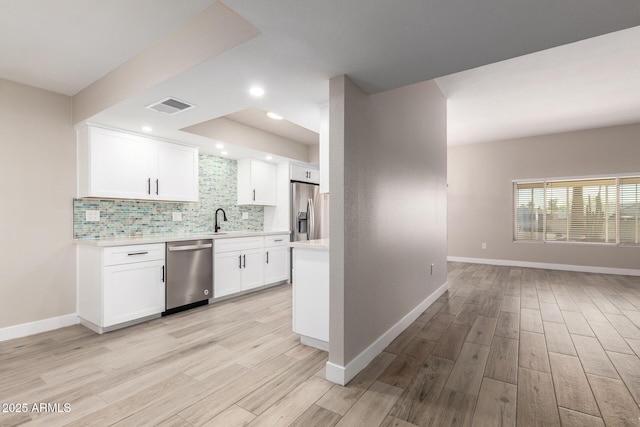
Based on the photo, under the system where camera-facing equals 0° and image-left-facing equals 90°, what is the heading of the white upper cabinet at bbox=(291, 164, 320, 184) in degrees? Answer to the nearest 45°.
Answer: approximately 315°

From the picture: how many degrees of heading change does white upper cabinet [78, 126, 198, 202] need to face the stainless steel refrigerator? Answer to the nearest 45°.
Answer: approximately 45° to its left

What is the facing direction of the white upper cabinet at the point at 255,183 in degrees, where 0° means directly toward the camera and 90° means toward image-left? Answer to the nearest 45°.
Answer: approximately 315°

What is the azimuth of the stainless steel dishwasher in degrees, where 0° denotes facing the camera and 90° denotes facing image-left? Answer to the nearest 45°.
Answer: approximately 315°

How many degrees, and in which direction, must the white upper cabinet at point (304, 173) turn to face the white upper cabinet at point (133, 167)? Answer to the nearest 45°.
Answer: approximately 90° to its right

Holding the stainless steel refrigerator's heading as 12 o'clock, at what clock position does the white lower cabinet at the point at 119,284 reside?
The white lower cabinet is roughly at 3 o'clock from the stainless steel refrigerator.

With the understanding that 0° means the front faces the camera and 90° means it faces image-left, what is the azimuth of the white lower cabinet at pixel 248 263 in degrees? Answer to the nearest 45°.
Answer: approximately 315°

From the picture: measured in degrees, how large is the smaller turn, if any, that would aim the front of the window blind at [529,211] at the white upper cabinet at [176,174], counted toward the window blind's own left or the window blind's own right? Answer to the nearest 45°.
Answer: approximately 45° to the window blind's own right

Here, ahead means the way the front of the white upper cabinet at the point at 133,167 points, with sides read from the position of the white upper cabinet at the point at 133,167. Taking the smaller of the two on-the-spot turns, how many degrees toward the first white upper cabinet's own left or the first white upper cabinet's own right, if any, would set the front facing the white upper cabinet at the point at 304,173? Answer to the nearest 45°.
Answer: approximately 45° to the first white upper cabinet's own left

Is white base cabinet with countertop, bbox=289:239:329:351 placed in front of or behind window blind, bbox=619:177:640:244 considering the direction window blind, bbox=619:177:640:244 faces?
in front

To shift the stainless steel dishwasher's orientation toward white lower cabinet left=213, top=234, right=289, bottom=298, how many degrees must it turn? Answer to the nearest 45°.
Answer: approximately 90° to its left

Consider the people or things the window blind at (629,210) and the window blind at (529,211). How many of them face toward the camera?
2

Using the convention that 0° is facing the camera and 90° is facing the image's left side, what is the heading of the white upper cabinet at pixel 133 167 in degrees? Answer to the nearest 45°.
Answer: approximately 315°
